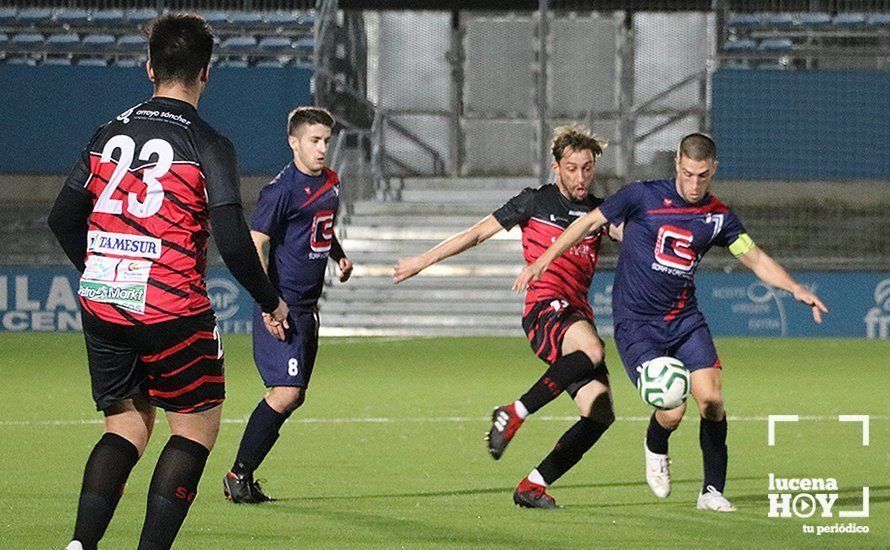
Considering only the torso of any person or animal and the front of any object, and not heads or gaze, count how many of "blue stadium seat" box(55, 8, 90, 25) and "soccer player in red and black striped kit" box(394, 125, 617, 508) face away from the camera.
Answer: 0

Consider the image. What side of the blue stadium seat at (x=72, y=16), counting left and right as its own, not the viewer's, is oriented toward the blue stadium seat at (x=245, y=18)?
left

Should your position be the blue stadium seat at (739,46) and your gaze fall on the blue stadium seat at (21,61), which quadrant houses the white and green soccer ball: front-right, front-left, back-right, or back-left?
front-left

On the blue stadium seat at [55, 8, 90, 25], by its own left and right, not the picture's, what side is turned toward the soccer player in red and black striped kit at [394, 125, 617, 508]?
front

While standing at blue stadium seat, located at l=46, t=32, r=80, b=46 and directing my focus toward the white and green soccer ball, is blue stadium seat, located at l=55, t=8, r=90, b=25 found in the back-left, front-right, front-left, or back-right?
back-left

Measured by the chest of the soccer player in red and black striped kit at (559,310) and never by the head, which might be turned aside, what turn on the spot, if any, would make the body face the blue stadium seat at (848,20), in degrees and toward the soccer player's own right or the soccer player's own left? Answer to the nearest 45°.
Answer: approximately 135° to the soccer player's own left

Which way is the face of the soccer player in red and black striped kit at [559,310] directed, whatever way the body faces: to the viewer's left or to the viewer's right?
to the viewer's right

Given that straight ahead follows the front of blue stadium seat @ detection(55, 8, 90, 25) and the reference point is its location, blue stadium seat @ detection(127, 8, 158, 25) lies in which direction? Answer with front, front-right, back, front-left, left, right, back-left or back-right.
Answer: left

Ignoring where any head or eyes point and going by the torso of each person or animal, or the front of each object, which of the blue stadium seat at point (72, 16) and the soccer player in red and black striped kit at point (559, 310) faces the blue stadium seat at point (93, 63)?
the blue stadium seat at point (72, 16)

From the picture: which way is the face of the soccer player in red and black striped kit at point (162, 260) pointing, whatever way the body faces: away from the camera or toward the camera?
away from the camera

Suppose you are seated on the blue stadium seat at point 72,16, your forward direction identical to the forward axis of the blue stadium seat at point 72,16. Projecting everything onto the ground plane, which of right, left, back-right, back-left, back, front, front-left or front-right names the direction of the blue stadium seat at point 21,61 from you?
front-right

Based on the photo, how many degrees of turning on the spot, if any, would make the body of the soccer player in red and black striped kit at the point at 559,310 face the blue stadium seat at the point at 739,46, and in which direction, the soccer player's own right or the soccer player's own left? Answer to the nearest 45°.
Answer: approximately 135° to the soccer player's own left

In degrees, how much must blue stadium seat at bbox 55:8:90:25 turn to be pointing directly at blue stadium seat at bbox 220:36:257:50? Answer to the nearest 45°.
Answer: approximately 45° to its left

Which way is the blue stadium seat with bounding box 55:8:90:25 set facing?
toward the camera

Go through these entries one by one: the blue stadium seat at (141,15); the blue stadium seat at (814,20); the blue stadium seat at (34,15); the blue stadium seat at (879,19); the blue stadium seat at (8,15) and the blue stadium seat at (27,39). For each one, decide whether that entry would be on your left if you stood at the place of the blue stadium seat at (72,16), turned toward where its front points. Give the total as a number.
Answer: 3
